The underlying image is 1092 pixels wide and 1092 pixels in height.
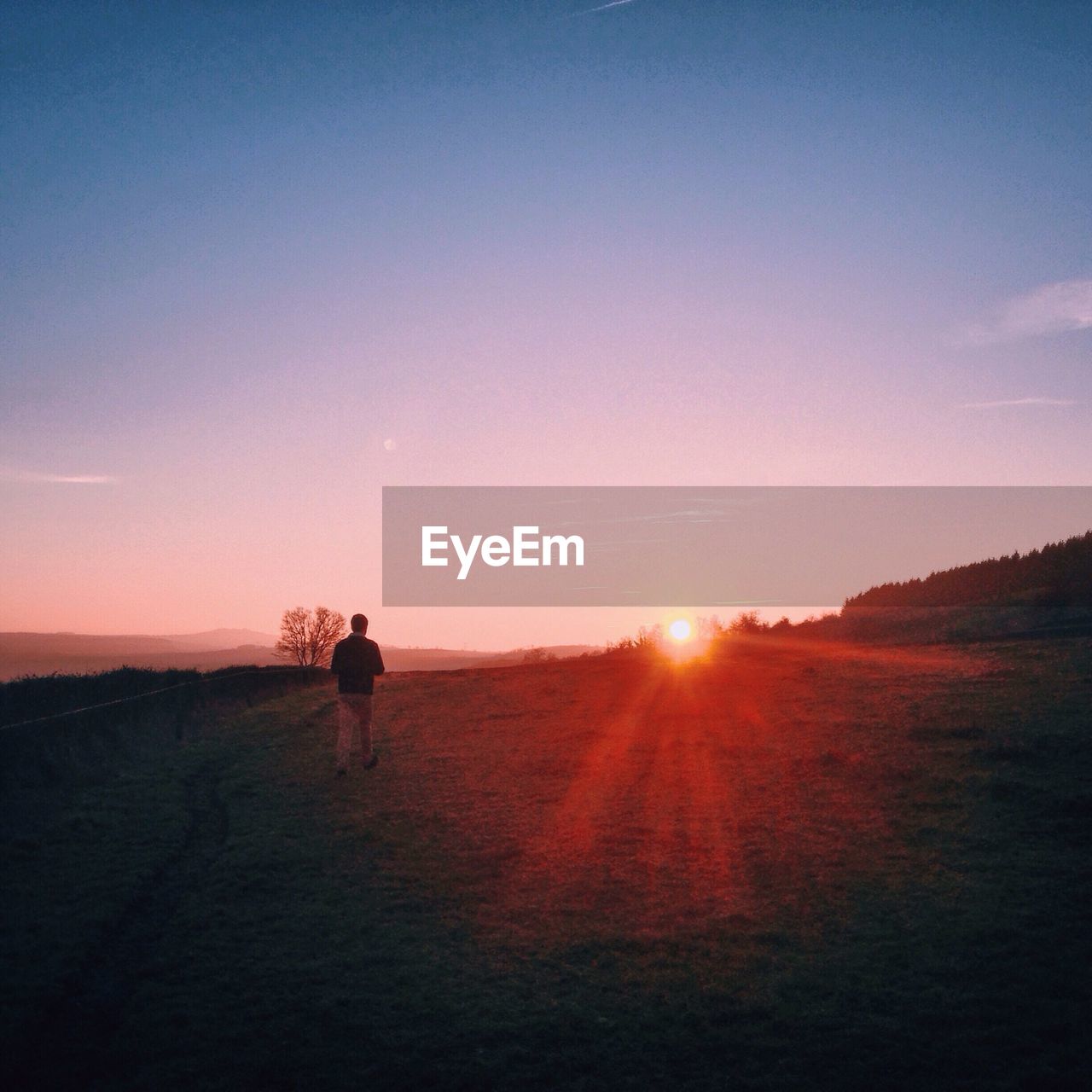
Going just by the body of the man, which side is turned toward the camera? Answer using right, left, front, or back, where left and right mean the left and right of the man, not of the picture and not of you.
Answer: back
